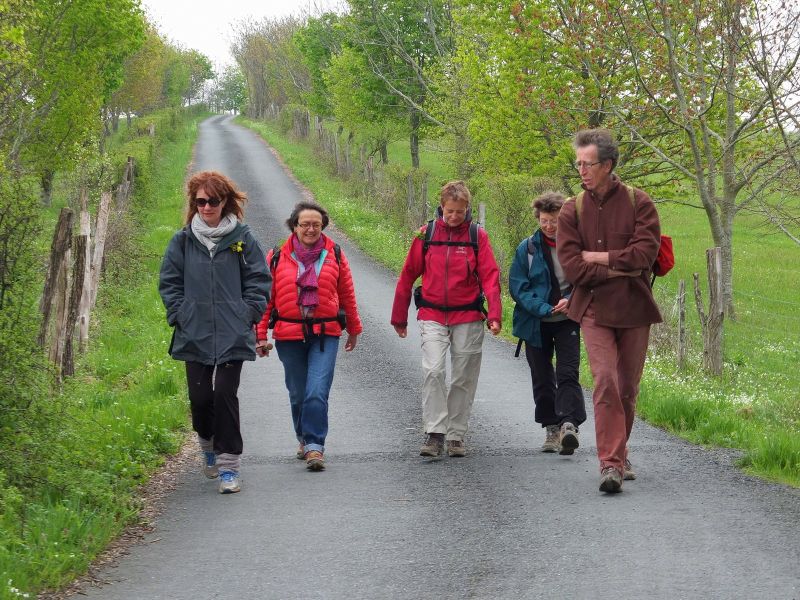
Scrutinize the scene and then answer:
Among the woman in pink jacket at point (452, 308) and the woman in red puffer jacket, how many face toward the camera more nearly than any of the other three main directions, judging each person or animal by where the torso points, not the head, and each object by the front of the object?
2

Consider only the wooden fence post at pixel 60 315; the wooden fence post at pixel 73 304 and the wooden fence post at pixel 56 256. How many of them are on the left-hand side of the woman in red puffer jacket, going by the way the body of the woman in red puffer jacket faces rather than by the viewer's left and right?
0

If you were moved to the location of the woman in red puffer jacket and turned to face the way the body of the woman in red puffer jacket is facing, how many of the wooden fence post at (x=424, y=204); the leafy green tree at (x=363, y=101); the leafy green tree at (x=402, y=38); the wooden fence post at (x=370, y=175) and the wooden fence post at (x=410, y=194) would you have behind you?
5

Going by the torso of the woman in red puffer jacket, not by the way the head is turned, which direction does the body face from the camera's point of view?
toward the camera

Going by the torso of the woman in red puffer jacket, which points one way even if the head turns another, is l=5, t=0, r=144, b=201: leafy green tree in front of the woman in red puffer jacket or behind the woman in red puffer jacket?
behind

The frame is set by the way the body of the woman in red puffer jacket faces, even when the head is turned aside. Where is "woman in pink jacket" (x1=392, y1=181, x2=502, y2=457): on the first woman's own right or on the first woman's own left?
on the first woman's own left

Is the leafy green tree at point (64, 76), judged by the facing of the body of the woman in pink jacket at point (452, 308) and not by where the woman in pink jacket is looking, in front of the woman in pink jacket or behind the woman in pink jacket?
behind

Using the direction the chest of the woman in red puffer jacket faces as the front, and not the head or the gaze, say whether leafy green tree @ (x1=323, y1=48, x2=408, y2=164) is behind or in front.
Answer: behind

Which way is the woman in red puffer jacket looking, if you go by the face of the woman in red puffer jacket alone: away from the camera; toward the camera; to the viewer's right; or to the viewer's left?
toward the camera

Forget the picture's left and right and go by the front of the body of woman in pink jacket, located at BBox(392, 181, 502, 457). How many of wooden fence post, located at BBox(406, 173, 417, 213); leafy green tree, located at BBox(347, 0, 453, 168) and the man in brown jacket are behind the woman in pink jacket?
2

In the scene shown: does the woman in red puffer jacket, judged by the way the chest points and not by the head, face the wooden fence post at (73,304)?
no

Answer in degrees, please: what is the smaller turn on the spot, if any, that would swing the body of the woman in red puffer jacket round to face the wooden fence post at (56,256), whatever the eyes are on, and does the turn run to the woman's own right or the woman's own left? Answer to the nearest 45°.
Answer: approximately 135° to the woman's own right

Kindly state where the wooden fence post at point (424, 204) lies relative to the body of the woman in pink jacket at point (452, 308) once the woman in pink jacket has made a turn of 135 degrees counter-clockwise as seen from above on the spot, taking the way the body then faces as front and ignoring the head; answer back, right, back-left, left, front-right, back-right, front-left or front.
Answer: front-left

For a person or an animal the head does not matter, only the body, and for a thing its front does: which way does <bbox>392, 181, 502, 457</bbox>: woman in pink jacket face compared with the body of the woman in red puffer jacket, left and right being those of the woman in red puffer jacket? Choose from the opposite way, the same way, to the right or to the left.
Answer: the same way

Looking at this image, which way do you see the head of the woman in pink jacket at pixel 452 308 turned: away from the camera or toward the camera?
toward the camera

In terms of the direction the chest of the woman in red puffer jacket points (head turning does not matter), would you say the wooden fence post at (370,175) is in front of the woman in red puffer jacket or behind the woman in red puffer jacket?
behind

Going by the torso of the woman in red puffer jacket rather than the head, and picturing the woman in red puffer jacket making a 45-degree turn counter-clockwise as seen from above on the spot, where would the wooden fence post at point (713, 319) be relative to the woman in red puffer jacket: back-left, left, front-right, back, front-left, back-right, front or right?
left

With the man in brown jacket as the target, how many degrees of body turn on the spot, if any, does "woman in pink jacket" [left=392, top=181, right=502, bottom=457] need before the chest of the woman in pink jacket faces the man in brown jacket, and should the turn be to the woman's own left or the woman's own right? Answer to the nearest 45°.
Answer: approximately 45° to the woman's own left
